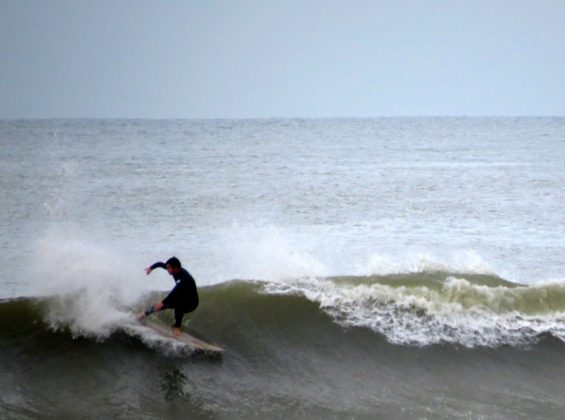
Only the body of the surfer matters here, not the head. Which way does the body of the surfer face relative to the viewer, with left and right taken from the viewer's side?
facing the viewer and to the left of the viewer
